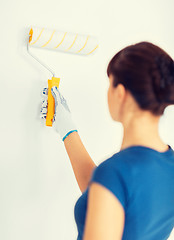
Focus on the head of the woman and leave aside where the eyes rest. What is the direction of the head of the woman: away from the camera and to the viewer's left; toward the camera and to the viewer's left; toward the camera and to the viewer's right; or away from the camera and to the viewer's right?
away from the camera and to the viewer's left

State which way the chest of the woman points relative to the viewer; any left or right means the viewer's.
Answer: facing away from the viewer and to the left of the viewer
